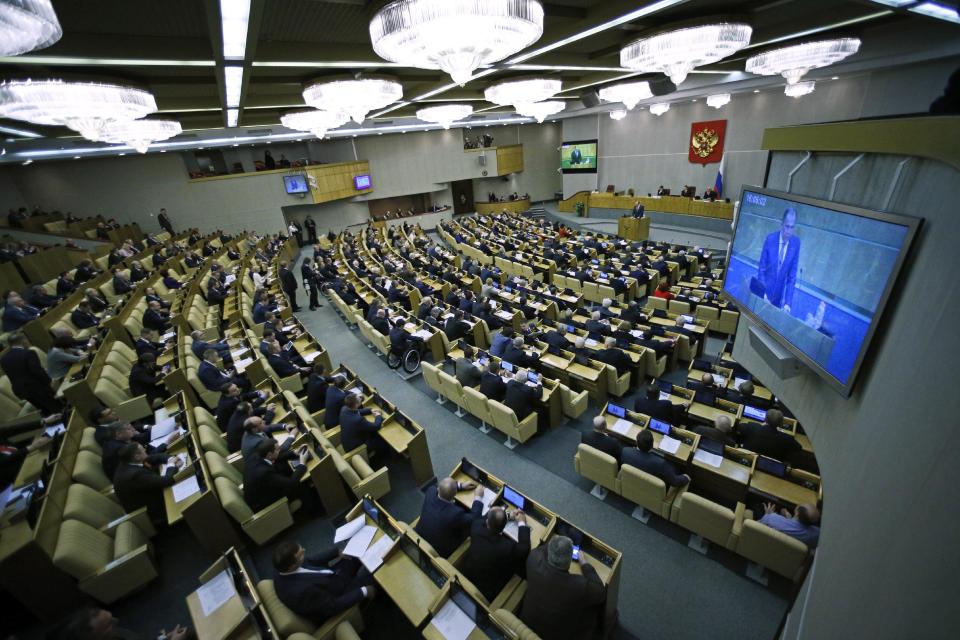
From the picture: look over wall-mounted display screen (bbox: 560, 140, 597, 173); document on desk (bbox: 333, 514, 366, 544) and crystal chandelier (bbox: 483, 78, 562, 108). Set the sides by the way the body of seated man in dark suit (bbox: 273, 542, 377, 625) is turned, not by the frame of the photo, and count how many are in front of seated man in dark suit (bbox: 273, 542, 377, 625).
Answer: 3

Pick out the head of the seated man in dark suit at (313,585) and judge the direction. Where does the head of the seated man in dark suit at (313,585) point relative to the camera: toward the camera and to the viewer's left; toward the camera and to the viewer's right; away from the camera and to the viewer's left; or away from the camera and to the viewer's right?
away from the camera and to the viewer's right

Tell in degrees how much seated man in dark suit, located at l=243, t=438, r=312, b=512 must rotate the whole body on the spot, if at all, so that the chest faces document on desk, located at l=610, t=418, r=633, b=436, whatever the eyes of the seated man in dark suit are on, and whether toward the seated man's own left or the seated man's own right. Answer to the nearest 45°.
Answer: approximately 45° to the seated man's own right

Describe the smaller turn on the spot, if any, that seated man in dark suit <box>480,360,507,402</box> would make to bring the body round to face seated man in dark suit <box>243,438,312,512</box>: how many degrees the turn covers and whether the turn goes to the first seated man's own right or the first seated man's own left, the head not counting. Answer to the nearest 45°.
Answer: approximately 180°

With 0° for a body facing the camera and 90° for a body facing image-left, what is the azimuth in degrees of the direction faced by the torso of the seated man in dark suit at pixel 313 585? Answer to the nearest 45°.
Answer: approximately 225°

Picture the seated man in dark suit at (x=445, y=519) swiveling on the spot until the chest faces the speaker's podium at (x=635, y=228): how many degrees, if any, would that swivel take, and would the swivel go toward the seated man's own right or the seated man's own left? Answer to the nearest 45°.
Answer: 0° — they already face it

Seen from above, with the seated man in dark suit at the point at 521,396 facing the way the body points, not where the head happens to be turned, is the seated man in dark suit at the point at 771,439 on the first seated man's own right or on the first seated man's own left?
on the first seated man's own right

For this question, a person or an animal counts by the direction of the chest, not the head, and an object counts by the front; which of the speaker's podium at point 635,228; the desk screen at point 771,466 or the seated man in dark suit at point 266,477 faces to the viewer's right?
the seated man in dark suit
